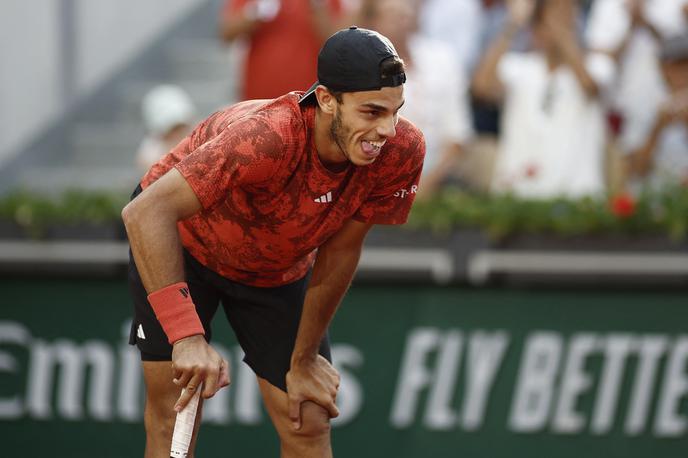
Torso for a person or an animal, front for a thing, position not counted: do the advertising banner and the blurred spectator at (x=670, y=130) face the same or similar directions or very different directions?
same or similar directions

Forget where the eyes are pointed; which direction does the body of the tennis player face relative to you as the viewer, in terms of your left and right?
facing the viewer and to the right of the viewer

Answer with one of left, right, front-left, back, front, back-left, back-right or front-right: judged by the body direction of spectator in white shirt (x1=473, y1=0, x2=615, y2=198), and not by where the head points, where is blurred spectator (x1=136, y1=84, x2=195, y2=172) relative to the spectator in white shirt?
right

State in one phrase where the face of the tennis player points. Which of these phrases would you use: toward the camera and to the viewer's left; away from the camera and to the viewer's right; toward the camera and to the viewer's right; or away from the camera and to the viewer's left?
toward the camera and to the viewer's right

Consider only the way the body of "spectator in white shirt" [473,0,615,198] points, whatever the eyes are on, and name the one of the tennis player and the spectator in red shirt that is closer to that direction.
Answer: the tennis player

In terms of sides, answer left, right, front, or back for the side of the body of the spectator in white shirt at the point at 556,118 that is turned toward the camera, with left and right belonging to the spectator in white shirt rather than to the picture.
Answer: front

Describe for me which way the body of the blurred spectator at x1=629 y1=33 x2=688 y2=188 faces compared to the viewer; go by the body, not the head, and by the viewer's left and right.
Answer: facing the viewer

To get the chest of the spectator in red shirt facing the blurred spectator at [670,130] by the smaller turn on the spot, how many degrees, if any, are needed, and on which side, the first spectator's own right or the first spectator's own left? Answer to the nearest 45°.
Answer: approximately 90° to the first spectator's own left

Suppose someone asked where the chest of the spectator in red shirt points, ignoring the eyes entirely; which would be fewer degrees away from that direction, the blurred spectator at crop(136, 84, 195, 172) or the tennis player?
the tennis player

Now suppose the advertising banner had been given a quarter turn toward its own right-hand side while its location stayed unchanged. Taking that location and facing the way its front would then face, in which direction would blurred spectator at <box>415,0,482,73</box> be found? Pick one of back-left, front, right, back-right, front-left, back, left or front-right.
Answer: right

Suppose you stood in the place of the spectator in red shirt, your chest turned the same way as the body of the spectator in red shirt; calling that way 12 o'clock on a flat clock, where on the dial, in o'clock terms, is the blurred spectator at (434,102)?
The blurred spectator is roughly at 10 o'clock from the spectator in red shirt.

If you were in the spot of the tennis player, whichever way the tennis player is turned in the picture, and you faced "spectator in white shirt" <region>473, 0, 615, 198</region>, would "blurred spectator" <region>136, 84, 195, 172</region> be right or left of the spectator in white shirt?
left

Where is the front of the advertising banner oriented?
toward the camera

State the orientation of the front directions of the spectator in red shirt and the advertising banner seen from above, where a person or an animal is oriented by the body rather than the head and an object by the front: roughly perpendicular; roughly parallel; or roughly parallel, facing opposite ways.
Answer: roughly parallel

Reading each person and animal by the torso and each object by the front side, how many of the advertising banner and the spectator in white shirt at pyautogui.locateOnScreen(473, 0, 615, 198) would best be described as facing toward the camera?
2
